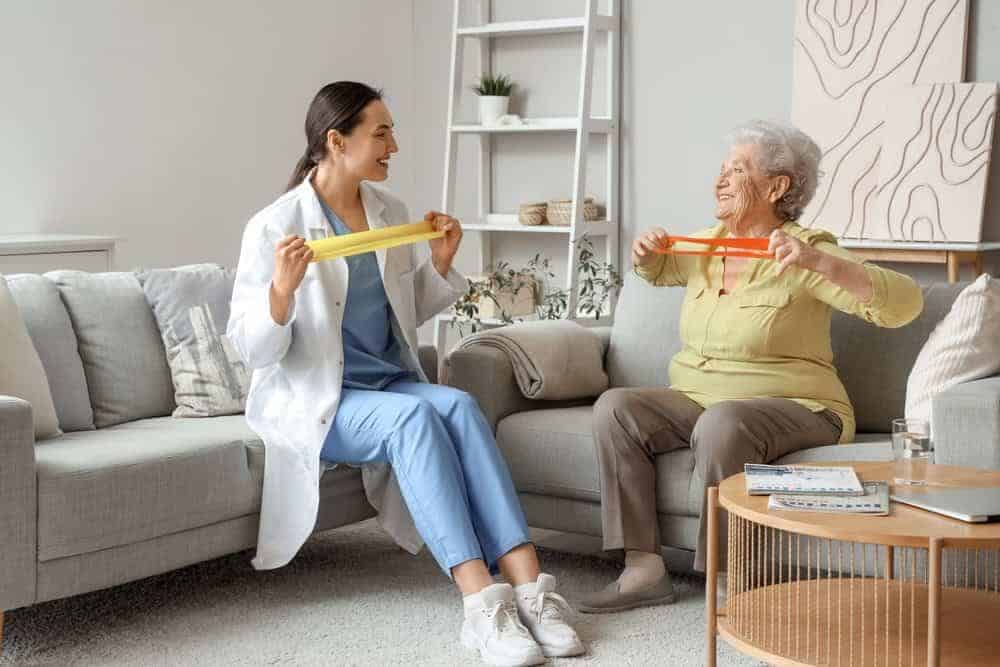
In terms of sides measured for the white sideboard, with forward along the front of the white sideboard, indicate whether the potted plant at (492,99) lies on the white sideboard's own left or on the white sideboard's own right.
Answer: on the white sideboard's own left

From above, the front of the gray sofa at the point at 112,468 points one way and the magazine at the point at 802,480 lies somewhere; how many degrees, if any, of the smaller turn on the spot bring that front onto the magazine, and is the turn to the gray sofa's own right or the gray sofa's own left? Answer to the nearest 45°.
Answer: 0° — it already faces it

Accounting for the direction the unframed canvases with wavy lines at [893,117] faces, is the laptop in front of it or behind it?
in front

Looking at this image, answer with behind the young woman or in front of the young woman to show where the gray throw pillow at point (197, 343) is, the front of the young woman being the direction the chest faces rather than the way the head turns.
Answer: behind

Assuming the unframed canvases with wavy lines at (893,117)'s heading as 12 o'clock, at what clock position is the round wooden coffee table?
The round wooden coffee table is roughly at 12 o'clock from the unframed canvases with wavy lines.

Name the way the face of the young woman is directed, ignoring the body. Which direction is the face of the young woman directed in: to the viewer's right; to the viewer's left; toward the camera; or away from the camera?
to the viewer's right

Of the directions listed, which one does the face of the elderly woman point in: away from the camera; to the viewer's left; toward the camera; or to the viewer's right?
to the viewer's left

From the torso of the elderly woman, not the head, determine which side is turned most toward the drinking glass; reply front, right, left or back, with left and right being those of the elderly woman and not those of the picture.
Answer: left

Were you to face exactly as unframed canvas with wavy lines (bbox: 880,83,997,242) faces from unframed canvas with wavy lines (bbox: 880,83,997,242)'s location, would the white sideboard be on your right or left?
on your right

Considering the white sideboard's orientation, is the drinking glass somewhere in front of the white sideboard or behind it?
in front

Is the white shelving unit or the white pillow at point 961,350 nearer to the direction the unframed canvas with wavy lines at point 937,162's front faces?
the white pillow
